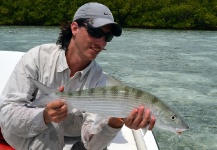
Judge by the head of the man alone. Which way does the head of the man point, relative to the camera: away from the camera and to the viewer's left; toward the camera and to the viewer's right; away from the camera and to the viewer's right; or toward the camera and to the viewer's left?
toward the camera and to the viewer's right

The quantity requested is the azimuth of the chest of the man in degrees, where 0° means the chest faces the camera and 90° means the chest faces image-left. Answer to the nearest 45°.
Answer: approximately 315°
